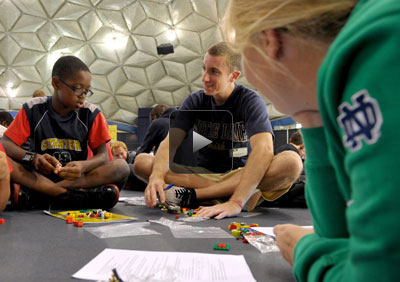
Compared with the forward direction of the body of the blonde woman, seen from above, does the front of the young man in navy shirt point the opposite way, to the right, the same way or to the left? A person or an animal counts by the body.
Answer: to the left

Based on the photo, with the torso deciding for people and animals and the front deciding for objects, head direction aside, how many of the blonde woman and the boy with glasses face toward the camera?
1

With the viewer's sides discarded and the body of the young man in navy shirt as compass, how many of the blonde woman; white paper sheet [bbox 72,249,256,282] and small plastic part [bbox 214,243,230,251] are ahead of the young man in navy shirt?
3

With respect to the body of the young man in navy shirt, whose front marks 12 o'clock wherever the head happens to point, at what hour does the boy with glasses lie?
The boy with glasses is roughly at 3 o'clock from the young man in navy shirt.

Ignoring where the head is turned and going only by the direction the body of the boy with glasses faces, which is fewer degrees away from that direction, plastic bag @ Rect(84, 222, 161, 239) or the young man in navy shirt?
the plastic bag

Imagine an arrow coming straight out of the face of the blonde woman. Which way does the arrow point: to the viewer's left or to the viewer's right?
to the viewer's left

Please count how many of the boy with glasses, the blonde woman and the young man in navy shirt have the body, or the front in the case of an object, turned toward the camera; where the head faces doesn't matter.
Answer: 2

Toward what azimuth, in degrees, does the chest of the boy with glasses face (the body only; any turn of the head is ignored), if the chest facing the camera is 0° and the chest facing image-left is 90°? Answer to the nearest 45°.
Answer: approximately 0°

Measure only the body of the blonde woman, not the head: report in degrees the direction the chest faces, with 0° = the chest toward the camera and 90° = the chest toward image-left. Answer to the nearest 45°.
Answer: approximately 90°
